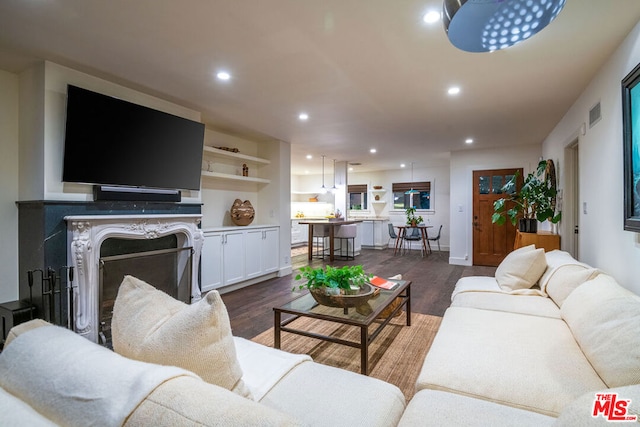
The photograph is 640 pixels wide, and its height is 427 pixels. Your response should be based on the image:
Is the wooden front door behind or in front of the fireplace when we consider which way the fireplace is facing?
in front

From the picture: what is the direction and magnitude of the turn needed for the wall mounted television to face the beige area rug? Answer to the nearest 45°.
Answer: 0° — it already faces it

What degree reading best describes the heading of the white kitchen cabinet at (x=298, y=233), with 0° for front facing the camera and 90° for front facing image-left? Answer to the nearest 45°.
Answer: approximately 315°

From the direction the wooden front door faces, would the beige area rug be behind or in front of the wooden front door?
in front

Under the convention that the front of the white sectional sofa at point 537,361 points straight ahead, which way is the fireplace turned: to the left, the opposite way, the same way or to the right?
the opposite way

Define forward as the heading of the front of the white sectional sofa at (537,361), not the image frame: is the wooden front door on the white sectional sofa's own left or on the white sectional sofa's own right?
on the white sectional sofa's own right

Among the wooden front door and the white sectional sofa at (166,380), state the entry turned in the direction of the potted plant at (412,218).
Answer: the white sectional sofa

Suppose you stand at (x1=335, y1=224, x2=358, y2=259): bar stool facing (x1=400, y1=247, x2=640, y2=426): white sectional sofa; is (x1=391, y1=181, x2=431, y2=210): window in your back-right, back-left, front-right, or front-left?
back-left

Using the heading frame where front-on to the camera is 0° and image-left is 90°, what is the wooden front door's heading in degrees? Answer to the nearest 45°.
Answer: approximately 0°

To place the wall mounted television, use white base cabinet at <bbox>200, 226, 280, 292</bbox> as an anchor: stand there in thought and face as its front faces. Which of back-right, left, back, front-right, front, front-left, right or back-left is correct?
right

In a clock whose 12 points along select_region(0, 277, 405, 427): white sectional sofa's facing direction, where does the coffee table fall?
The coffee table is roughly at 12 o'clock from the white sectional sofa.

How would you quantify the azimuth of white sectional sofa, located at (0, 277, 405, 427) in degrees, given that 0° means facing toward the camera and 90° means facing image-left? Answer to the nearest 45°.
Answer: approximately 225°

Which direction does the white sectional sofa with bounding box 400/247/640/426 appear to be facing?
to the viewer's left

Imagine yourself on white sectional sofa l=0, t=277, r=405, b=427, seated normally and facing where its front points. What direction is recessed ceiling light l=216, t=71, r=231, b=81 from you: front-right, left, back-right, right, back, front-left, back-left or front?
front-left
